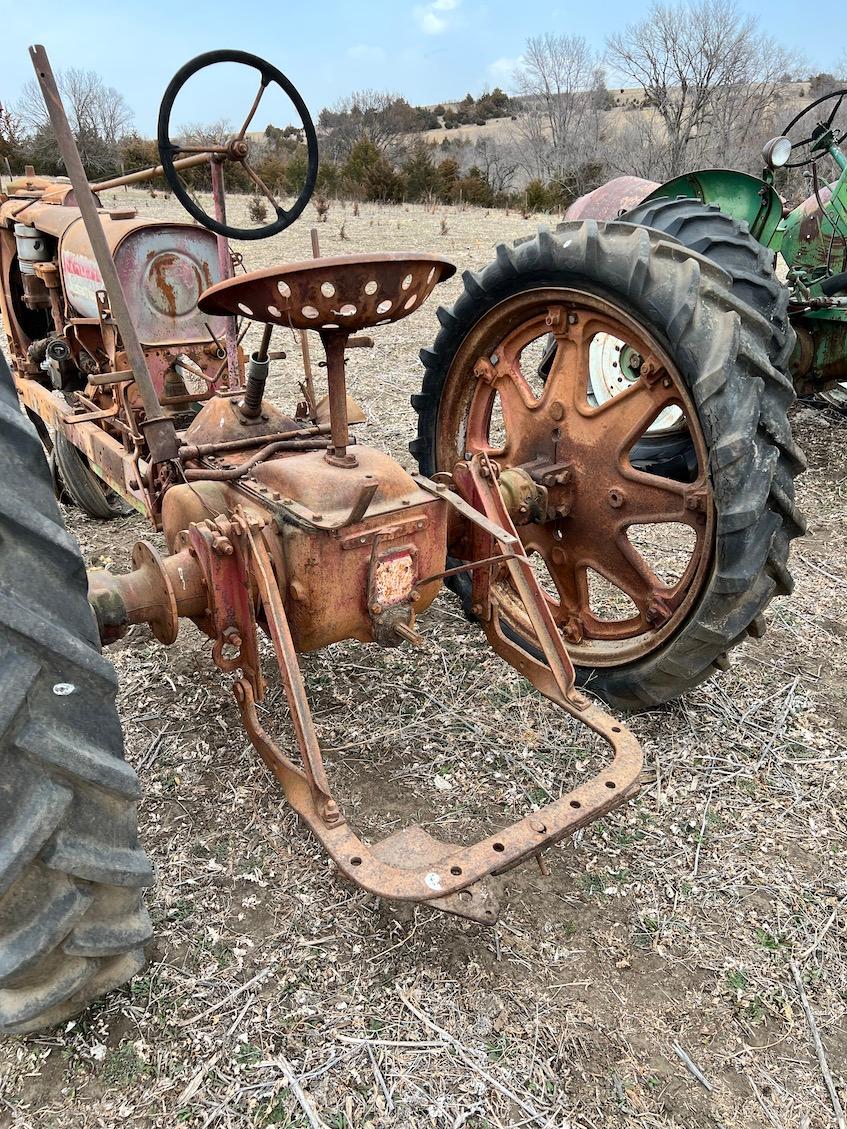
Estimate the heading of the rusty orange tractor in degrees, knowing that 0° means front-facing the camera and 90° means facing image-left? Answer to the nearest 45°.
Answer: approximately 135°
